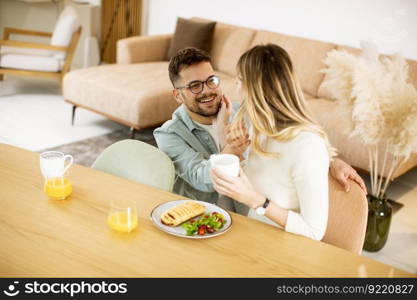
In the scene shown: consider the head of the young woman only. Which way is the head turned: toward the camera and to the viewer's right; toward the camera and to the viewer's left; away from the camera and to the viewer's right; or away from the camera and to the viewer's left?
away from the camera and to the viewer's left

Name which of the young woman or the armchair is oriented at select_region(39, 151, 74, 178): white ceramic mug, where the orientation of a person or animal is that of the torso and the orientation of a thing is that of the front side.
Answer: the young woman

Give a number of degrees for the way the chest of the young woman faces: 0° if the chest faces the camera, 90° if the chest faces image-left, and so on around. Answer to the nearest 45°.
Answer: approximately 90°

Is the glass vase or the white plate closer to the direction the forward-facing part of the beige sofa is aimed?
the white plate

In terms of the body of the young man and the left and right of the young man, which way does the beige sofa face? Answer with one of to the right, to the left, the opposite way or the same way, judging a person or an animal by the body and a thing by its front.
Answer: to the right
